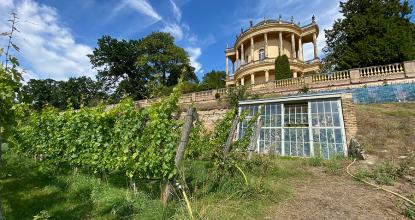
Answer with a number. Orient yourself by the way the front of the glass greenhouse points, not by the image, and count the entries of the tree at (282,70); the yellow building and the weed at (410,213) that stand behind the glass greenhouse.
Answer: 2

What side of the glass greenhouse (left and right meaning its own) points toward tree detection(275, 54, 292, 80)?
back

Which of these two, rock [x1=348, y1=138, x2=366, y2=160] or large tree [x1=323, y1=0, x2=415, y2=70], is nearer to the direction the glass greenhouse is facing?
the rock

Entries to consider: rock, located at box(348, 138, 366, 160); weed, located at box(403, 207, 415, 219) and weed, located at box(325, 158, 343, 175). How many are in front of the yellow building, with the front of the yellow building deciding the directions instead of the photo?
3

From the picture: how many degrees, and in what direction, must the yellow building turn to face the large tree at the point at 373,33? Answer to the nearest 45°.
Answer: approximately 45° to its left

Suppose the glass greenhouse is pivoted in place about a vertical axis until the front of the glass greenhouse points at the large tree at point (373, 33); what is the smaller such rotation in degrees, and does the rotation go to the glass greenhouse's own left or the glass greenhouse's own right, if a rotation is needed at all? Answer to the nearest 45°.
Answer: approximately 135° to the glass greenhouse's own left

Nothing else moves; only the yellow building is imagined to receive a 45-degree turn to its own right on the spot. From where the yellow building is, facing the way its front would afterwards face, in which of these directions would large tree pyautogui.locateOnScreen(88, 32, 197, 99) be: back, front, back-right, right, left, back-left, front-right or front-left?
front-right

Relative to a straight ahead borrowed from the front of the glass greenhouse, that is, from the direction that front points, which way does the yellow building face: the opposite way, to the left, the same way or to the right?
the same way

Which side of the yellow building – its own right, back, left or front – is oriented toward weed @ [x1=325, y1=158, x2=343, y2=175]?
front

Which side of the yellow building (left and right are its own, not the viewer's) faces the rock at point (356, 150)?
front

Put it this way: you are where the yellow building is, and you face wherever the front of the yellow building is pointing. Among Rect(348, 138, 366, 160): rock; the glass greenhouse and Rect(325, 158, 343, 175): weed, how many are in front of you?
3

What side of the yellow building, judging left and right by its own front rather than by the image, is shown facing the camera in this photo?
front

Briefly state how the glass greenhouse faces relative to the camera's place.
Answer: facing the viewer

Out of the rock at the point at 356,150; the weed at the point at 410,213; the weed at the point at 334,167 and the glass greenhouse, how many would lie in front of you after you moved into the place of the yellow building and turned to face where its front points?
4

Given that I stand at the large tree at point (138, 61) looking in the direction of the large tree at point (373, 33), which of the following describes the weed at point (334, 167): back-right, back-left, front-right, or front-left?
front-right

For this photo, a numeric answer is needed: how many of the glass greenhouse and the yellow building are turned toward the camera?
2

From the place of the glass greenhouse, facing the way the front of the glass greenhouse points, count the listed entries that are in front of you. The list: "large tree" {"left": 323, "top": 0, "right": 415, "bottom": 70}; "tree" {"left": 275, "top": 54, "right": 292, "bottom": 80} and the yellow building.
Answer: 0
